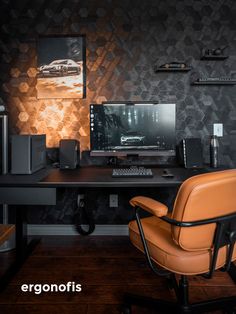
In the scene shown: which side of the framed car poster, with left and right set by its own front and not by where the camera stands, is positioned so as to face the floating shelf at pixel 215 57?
left

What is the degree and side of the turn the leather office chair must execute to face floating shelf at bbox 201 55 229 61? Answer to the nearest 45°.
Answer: approximately 45° to its right

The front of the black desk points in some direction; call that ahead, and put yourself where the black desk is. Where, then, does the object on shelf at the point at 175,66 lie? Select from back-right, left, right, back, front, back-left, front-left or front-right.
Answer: back-left

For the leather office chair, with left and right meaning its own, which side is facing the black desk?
front

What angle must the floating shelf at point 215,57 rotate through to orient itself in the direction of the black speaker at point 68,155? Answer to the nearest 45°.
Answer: approximately 45° to its right

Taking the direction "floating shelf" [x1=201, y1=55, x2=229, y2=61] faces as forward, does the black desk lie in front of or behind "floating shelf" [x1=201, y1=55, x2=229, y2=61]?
in front

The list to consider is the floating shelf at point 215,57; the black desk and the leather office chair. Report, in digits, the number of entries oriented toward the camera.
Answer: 2

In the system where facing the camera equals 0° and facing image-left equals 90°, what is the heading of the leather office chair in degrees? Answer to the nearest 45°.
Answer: approximately 135°

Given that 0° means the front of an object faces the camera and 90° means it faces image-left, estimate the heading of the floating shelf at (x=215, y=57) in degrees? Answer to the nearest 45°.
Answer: approximately 0°
